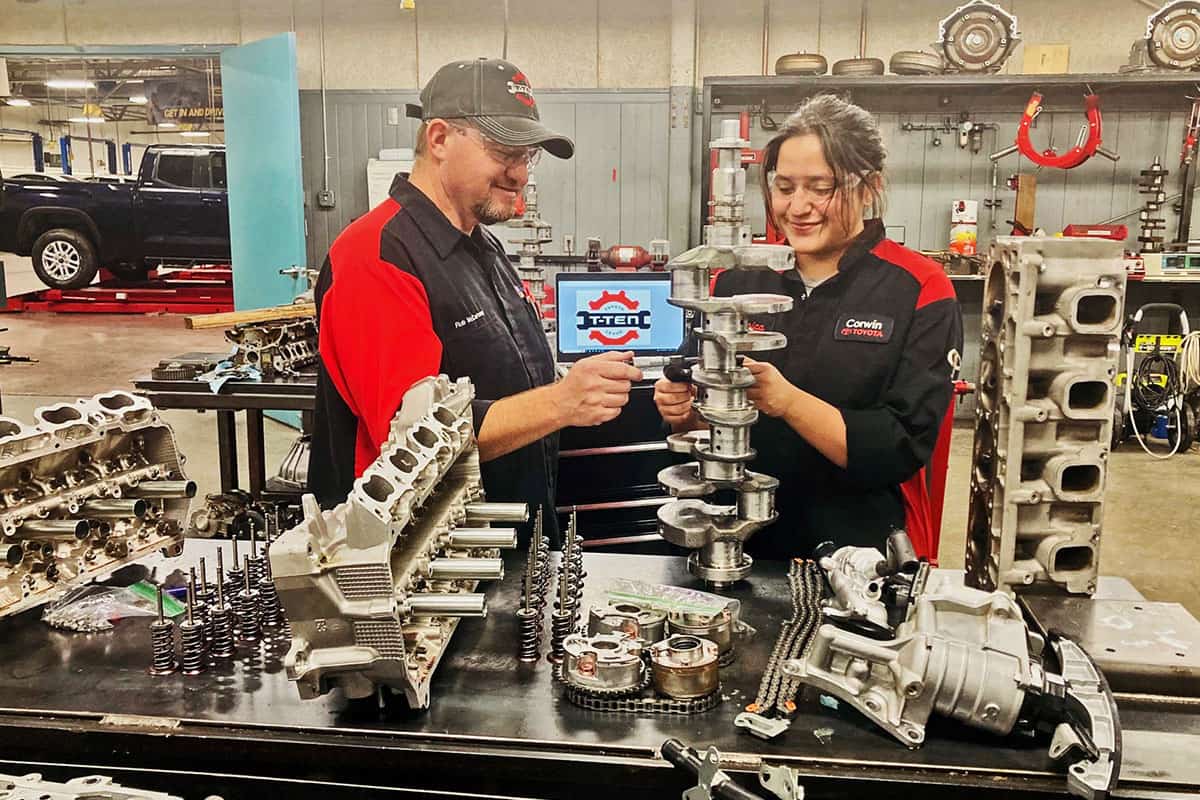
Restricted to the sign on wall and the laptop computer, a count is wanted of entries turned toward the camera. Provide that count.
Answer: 2

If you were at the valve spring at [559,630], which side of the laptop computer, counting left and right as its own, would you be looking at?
front

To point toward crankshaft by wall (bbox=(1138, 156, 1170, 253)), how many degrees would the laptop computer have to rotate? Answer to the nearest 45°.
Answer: approximately 135° to its left

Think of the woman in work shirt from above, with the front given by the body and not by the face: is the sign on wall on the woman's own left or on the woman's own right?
on the woman's own right

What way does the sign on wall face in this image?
toward the camera

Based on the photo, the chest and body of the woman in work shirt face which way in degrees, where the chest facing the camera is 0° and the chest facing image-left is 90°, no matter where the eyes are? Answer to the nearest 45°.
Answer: approximately 45°

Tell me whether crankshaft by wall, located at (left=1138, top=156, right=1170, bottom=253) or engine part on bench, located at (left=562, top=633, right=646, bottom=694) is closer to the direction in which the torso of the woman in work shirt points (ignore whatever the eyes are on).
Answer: the engine part on bench

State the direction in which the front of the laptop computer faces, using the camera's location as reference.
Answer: facing the viewer

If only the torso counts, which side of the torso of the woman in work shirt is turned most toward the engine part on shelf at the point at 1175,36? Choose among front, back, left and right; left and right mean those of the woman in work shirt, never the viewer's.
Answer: back

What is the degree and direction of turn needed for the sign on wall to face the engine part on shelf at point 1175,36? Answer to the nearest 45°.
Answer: approximately 45° to its left

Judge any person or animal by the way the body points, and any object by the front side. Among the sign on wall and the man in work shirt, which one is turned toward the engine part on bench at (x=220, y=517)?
the sign on wall

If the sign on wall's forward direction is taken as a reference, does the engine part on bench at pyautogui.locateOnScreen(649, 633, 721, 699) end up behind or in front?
in front

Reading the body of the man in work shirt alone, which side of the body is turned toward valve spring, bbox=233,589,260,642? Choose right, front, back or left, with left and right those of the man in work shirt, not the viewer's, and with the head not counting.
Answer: right

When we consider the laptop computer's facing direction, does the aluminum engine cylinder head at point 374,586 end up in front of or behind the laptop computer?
in front

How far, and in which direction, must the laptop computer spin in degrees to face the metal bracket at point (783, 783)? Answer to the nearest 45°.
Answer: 0° — it already faces it

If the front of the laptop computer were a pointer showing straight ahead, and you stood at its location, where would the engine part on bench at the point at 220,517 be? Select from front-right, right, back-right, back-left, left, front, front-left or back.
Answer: right

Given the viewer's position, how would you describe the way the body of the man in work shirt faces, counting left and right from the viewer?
facing the viewer and to the right of the viewer

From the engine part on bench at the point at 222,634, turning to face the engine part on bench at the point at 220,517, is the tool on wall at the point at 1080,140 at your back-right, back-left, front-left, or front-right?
front-right

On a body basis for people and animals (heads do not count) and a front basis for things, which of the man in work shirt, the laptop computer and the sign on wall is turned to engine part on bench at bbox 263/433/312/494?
the sign on wall

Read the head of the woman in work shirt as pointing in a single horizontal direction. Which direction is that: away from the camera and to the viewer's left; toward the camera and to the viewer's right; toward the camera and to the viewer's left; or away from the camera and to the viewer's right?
toward the camera and to the viewer's left

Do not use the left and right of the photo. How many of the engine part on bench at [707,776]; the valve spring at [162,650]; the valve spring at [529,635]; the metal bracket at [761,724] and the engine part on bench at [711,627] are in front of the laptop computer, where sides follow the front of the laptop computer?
5

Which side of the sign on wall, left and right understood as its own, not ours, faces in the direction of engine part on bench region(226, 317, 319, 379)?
front
